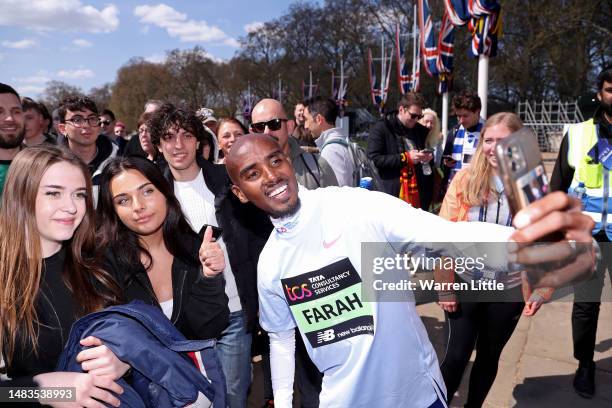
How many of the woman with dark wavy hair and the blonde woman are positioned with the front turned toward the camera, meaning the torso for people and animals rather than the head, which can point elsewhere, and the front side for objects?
2

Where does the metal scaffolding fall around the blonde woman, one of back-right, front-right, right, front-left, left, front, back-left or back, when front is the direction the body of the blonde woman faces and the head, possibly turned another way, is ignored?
back

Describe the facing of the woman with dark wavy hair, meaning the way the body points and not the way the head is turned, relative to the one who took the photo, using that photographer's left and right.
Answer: facing the viewer

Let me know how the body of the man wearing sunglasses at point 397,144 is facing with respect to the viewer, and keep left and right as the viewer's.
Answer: facing the viewer and to the right of the viewer

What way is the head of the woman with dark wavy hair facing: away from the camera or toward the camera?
toward the camera

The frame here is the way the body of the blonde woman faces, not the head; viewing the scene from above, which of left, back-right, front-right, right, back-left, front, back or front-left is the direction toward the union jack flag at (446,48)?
back

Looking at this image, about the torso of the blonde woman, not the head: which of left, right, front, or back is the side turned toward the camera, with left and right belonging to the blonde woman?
front

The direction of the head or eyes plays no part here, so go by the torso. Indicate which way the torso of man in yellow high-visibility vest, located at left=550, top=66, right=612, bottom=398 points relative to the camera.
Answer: toward the camera

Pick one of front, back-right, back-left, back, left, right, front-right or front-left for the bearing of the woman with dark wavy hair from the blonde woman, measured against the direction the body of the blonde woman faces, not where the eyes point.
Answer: front-right

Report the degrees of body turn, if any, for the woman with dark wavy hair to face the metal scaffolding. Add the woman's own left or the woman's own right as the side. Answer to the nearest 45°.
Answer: approximately 135° to the woman's own left

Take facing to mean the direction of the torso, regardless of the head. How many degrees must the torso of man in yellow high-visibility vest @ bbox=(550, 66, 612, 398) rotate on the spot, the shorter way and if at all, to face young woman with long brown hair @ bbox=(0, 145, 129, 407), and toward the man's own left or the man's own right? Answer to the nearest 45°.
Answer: approximately 45° to the man's own right

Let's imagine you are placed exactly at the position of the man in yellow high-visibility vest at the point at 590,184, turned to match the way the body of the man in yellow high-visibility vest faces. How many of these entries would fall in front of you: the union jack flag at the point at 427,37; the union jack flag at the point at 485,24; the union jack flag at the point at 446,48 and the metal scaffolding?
0

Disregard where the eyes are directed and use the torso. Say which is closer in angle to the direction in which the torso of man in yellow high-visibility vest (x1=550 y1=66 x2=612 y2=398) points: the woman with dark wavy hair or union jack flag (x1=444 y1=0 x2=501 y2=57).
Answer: the woman with dark wavy hair

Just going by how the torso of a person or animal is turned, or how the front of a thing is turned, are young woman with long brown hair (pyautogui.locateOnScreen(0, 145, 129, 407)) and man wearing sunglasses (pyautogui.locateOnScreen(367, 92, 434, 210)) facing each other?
no

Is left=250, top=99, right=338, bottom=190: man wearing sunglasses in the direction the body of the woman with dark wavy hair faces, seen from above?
no
